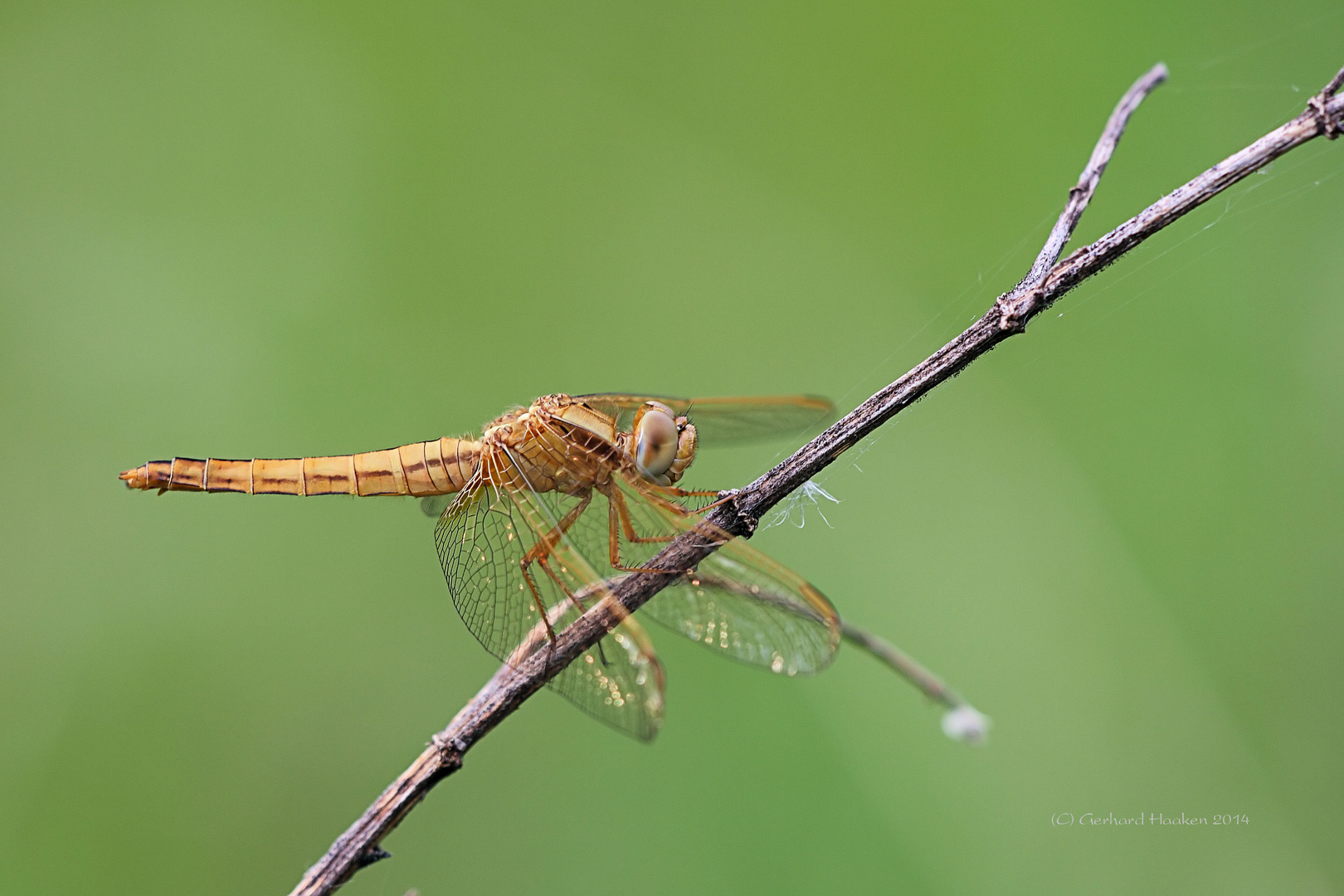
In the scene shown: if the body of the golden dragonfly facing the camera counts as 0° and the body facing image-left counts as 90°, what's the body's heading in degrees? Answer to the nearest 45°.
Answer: approximately 270°
